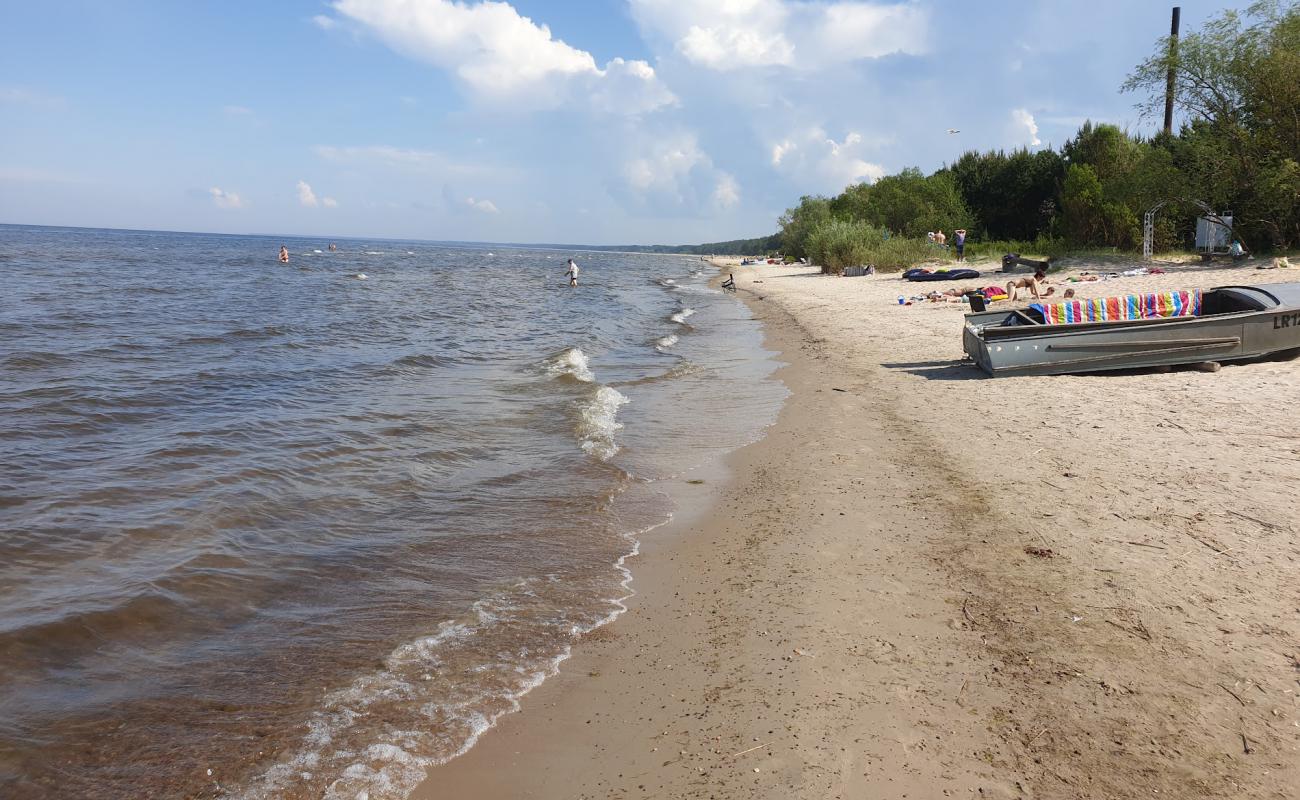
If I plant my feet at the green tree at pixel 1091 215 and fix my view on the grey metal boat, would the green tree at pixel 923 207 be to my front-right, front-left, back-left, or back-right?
back-right

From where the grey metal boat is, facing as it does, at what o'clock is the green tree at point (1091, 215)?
The green tree is roughly at 9 o'clock from the grey metal boat.

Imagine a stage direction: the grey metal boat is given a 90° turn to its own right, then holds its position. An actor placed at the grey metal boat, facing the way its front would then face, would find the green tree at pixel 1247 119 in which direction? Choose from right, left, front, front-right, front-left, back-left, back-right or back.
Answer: back

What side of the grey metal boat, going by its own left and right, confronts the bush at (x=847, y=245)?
left

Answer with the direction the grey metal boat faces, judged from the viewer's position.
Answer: facing to the right of the viewer

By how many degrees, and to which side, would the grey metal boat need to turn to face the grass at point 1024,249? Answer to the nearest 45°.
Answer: approximately 90° to its left

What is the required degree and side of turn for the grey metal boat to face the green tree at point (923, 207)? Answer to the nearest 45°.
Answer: approximately 90° to its left
